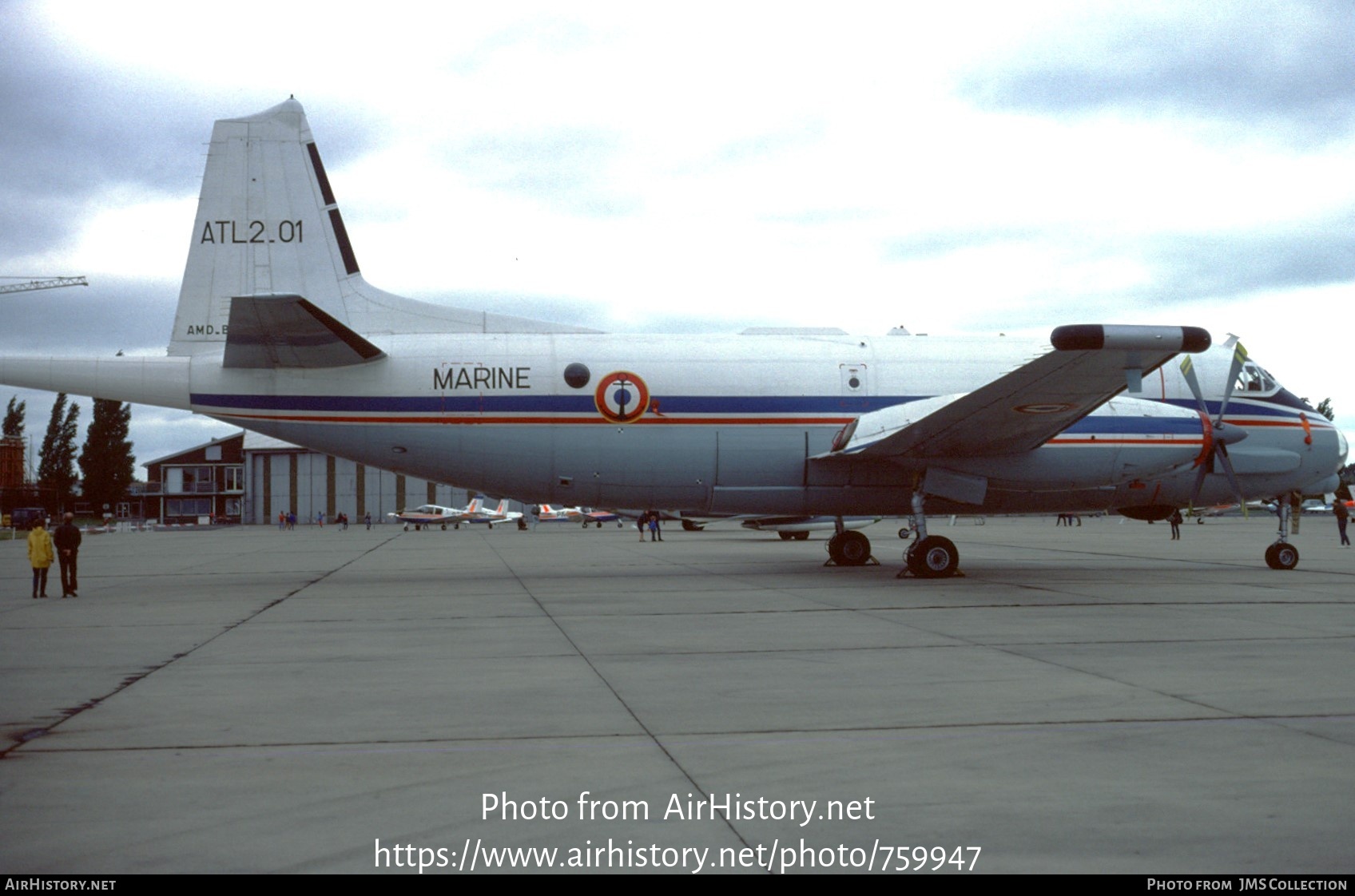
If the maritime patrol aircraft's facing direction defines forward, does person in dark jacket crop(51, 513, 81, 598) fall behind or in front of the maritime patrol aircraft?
behind

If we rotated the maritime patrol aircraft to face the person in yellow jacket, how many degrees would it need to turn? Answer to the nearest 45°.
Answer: approximately 180°

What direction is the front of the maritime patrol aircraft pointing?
to the viewer's right

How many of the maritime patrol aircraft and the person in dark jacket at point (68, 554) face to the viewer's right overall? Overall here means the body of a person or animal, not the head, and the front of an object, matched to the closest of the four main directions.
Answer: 1
